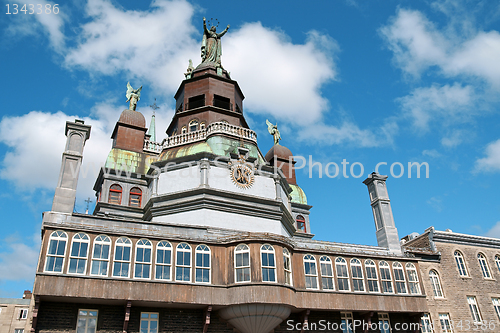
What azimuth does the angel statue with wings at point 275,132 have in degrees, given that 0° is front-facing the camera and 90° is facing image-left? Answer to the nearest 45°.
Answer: approximately 315°

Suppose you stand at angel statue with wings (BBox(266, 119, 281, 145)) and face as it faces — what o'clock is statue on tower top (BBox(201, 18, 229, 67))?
The statue on tower top is roughly at 3 o'clock from the angel statue with wings.

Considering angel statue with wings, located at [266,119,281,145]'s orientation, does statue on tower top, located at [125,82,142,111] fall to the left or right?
on its right
